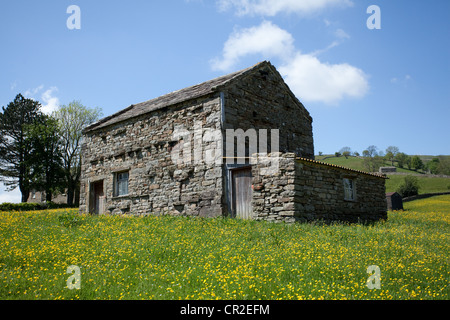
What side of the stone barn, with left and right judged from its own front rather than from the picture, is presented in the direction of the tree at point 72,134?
right

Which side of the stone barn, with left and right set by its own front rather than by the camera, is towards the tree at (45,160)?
right

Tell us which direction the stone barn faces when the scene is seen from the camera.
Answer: facing the viewer and to the left of the viewer

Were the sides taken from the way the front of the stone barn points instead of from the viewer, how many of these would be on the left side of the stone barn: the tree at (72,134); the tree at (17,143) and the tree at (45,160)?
0

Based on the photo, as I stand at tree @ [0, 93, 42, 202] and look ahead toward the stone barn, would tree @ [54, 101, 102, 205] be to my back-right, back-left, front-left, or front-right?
front-left

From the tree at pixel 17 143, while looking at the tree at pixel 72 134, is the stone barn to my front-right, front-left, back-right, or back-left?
front-right

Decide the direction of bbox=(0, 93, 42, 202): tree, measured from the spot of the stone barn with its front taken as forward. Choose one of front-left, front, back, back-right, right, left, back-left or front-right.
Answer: right
